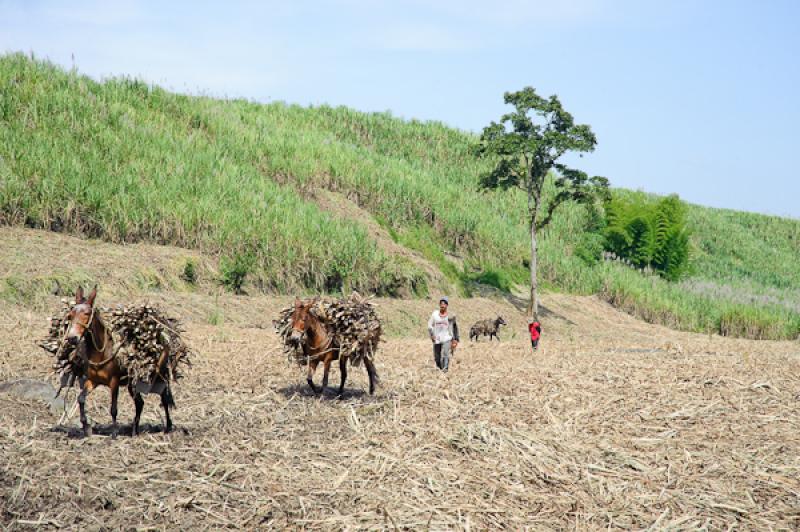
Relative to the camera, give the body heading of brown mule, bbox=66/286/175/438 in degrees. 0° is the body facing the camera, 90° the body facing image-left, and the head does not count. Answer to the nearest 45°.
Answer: approximately 45°

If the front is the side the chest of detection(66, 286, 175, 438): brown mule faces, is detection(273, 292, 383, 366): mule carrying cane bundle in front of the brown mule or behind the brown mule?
behind

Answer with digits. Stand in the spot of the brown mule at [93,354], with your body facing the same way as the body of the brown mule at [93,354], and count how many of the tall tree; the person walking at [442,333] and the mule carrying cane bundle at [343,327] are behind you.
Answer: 3

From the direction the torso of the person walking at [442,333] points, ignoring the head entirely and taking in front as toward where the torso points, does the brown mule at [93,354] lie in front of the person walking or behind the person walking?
in front

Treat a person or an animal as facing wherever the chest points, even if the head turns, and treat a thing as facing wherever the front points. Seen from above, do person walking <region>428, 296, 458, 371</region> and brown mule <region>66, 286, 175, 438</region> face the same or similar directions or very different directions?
same or similar directions

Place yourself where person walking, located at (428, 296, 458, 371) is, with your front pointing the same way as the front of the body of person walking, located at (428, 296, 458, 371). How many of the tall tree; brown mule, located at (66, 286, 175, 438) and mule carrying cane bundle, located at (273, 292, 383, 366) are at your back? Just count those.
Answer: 1

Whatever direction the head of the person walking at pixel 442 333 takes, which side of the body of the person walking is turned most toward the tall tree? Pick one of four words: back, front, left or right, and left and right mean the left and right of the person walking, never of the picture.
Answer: back

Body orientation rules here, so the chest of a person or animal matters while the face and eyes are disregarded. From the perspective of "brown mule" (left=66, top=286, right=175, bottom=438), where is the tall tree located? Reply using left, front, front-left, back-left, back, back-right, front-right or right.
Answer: back

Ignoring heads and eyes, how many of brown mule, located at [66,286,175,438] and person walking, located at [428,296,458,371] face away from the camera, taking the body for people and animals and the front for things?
0

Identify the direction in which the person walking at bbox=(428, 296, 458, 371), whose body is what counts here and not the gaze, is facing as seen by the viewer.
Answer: toward the camera
